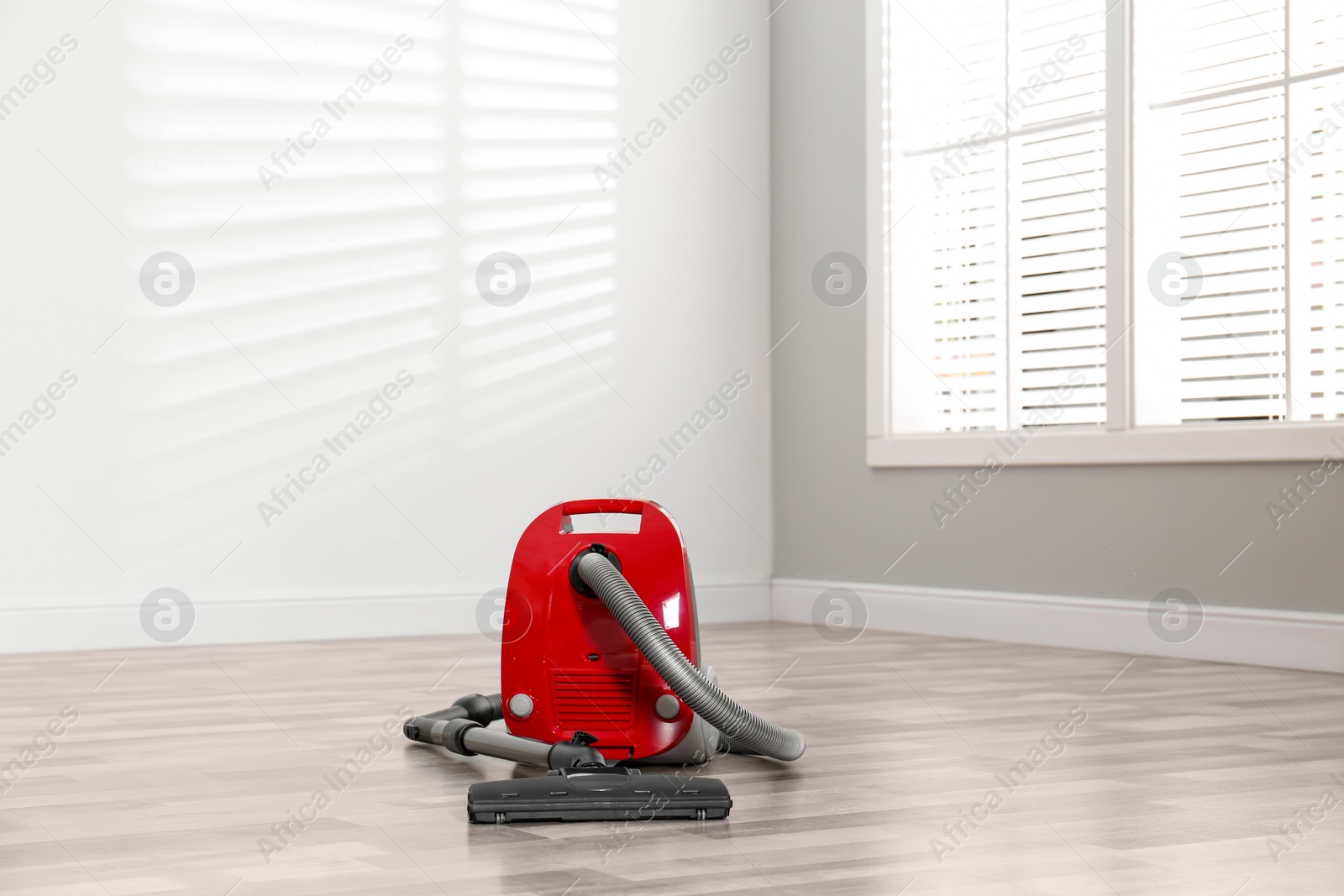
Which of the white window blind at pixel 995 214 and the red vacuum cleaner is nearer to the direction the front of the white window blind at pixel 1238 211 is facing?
the red vacuum cleaner

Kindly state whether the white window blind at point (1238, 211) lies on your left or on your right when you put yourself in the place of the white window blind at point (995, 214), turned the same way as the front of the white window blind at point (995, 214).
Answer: on your left

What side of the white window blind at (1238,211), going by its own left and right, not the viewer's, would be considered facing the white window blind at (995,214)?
right

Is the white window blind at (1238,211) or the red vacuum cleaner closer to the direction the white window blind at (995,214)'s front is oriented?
the red vacuum cleaner

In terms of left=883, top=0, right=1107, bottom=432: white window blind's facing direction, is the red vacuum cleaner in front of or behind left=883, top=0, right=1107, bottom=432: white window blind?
in front

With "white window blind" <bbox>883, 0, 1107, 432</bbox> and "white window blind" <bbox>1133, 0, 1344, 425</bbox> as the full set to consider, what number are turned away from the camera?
0

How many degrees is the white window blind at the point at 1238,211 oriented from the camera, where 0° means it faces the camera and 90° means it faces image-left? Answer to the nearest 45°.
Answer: approximately 45°
